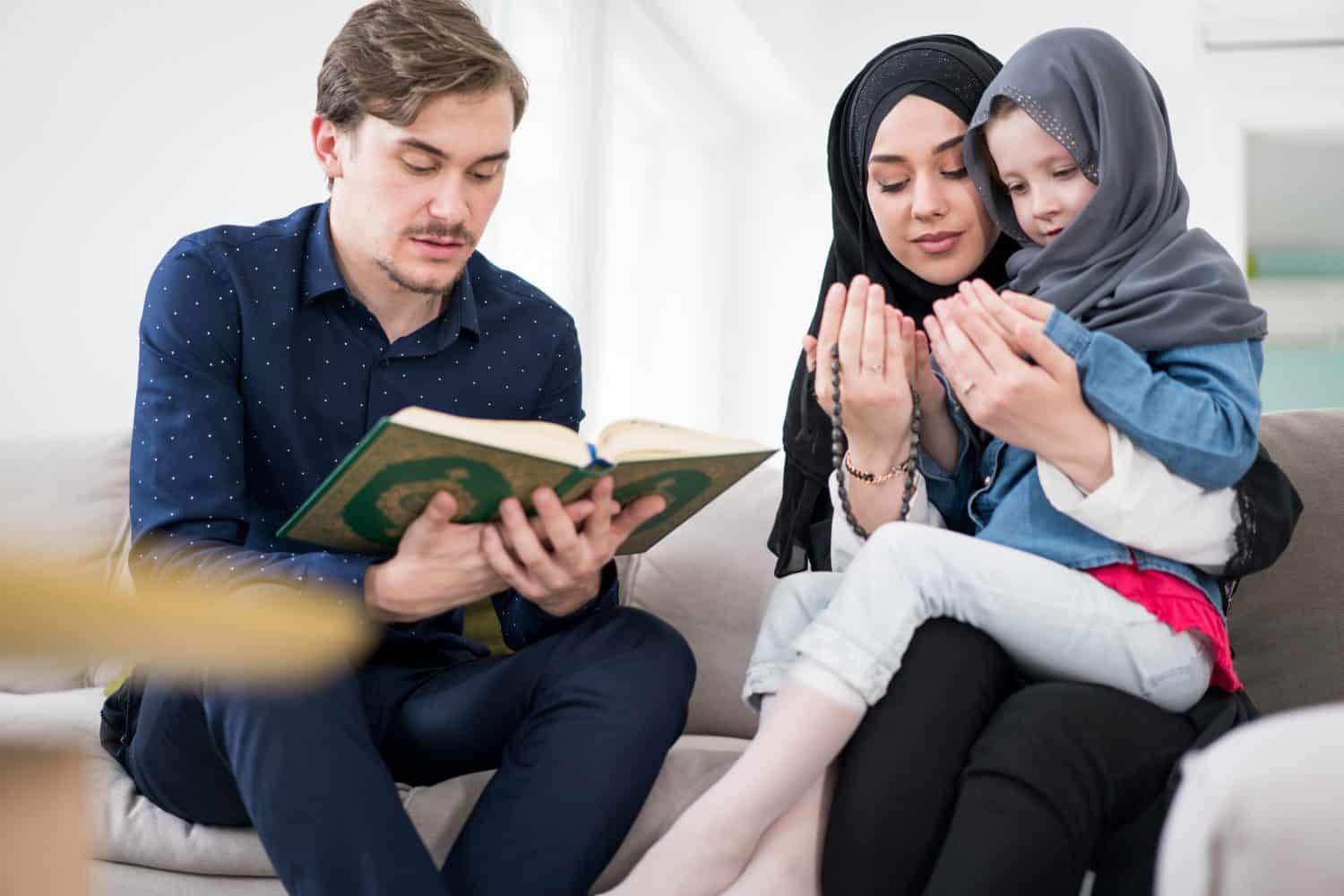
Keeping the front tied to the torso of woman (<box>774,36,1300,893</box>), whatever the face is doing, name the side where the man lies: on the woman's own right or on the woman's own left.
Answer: on the woman's own right

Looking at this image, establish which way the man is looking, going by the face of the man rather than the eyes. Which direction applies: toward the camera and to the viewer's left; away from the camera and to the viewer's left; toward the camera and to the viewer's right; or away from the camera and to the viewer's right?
toward the camera and to the viewer's right

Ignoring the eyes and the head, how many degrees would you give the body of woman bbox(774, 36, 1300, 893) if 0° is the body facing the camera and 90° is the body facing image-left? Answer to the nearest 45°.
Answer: approximately 0°

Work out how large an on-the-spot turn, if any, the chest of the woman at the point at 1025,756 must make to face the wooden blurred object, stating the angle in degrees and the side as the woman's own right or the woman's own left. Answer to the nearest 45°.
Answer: approximately 45° to the woman's own right

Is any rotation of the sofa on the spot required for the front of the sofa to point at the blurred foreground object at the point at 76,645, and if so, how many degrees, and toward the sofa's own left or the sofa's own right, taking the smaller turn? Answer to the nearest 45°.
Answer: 0° — it already faces it
